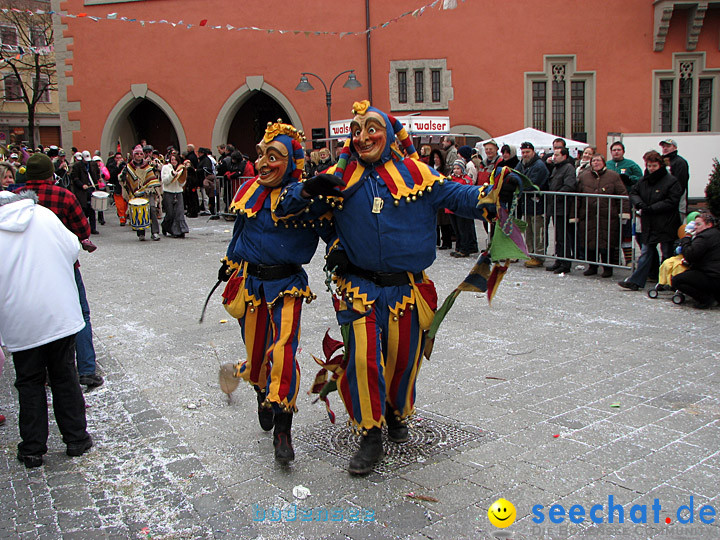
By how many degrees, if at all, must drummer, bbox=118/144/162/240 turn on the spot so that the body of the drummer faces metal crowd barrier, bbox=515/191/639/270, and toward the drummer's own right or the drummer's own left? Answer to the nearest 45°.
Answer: approximately 45° to the drummer's own left

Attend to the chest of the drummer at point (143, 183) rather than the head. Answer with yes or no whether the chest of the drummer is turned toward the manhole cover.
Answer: yes

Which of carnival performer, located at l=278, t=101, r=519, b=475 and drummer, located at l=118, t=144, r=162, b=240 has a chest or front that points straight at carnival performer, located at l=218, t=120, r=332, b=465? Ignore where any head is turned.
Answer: the drummer

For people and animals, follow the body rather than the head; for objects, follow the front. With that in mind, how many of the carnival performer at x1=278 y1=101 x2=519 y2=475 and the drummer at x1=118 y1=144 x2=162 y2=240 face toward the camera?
2

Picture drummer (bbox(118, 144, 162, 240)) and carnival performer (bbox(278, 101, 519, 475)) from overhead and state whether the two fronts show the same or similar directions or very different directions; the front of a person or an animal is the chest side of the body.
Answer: same or similar directions

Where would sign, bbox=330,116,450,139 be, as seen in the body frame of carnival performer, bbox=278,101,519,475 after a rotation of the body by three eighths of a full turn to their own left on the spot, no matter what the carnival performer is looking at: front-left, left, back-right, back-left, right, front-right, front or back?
front-left

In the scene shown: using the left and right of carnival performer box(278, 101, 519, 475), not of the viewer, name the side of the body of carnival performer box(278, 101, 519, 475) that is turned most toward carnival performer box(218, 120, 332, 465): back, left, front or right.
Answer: right

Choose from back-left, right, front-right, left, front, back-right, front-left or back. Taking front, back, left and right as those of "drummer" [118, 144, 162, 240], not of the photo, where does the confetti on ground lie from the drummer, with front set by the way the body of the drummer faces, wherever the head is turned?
front

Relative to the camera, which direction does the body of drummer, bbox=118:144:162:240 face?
toward the camera

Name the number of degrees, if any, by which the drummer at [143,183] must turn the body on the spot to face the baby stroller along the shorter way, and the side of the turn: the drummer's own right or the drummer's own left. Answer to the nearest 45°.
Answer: approximately 45° to the drummer's own left

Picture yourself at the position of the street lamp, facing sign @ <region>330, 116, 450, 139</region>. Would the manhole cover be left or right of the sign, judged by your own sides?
right

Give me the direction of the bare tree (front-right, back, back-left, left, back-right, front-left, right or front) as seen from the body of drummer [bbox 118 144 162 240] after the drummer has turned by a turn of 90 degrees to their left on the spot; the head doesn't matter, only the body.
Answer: left

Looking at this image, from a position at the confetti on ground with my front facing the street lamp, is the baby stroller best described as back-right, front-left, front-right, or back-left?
front-right

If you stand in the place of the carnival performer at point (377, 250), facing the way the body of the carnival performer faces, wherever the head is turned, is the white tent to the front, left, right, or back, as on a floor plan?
back
